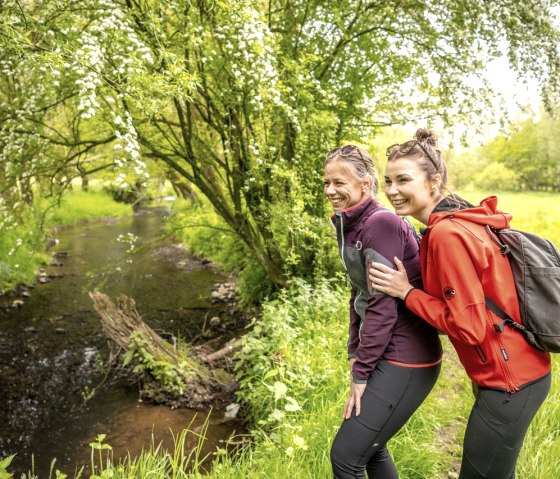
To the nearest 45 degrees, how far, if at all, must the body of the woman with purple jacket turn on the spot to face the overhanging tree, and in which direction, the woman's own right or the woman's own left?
approximately 90° to the woman's own right

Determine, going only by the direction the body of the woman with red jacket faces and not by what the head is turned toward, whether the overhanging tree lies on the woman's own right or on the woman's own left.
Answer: on the woman's own right

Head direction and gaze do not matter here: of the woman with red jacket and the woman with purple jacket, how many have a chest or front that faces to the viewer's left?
2

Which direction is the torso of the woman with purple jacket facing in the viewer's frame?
to the viewer's left

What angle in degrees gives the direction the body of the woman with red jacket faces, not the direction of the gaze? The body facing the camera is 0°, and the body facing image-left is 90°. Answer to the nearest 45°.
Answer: approximately 90°

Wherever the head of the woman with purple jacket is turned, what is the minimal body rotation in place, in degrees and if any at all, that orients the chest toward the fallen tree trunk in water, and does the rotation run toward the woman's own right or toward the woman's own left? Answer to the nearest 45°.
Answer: approximately 45° to the woman's own right
